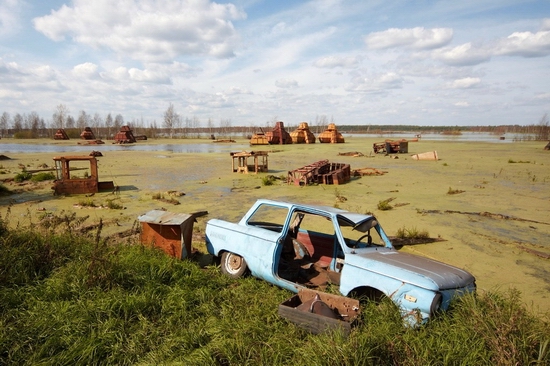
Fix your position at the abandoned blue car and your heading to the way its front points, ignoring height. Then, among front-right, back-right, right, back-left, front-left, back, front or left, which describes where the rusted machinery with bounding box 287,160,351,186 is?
back-left

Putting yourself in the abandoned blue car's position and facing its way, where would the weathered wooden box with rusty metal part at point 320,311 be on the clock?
The weathered wooden box with rusty metal part is roughly at 2 o'clock from the abandoned blue car.

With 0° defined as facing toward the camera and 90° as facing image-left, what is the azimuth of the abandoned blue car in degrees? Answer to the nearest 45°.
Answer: approximately 315°

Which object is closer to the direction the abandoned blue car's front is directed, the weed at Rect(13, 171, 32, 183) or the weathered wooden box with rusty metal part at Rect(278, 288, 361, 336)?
the weathered wooden box with rusty metal part

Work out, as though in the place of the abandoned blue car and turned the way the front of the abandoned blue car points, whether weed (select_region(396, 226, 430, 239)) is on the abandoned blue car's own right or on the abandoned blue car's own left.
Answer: on the abandoned blue car's own left

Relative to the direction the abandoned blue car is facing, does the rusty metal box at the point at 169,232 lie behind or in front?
behind

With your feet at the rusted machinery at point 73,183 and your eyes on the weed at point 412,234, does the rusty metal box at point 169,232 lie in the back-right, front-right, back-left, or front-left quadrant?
front-right

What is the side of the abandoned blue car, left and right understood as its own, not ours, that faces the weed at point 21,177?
back

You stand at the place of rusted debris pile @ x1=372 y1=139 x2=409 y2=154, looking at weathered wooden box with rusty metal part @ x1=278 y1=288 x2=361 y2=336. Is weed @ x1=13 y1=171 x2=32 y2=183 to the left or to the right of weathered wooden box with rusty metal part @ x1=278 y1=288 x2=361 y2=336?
right

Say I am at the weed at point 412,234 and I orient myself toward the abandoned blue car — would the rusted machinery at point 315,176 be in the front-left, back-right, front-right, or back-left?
back-right

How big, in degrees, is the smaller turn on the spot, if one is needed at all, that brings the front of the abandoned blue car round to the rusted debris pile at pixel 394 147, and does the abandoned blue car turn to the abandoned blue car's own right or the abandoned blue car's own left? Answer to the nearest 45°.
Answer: approximately 135° to the abandoned blue car's own left
